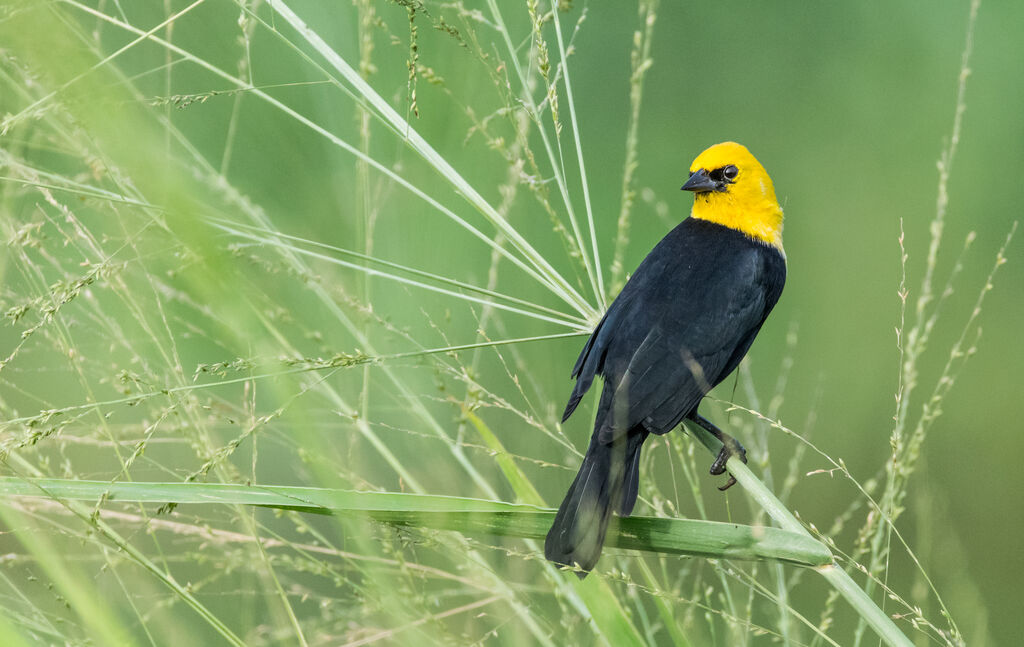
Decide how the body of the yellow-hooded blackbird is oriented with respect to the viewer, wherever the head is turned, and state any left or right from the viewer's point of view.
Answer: facing away from the viewer and to the right of the viewer
